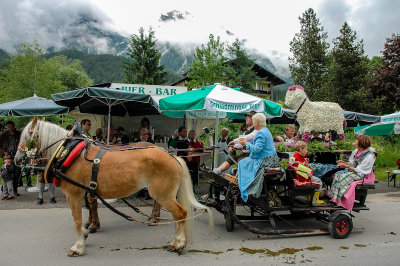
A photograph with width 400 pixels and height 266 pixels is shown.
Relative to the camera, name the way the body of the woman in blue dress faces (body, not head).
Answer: to the viewer's left

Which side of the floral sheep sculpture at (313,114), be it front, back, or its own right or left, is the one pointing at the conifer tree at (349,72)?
right

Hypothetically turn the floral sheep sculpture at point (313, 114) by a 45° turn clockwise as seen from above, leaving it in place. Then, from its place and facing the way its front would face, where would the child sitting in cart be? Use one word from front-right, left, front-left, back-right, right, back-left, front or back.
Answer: back-left

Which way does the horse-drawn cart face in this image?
to the viewer's left

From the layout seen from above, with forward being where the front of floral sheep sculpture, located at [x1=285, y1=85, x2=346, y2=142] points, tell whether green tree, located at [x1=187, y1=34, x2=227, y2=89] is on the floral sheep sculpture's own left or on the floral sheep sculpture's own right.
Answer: on the floral sheep sculpture's own right

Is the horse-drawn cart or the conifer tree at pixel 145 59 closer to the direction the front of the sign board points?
the horse-drawn cart

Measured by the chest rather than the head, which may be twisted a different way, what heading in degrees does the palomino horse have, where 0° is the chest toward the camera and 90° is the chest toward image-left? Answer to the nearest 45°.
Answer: approximately 90°

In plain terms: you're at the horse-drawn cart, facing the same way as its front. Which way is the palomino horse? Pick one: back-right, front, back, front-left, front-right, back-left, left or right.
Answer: front-left

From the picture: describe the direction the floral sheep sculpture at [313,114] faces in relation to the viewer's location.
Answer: facing to the left of the viewer

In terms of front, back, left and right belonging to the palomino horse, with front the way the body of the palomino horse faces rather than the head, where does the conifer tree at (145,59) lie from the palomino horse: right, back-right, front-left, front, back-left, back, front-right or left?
right

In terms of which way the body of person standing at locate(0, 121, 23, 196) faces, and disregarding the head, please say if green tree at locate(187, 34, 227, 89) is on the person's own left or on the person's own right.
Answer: on the person's own left

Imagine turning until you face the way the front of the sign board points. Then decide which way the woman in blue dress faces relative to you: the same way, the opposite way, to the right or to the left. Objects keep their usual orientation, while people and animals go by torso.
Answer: to the right

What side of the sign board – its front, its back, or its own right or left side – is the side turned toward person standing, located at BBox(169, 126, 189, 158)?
front
